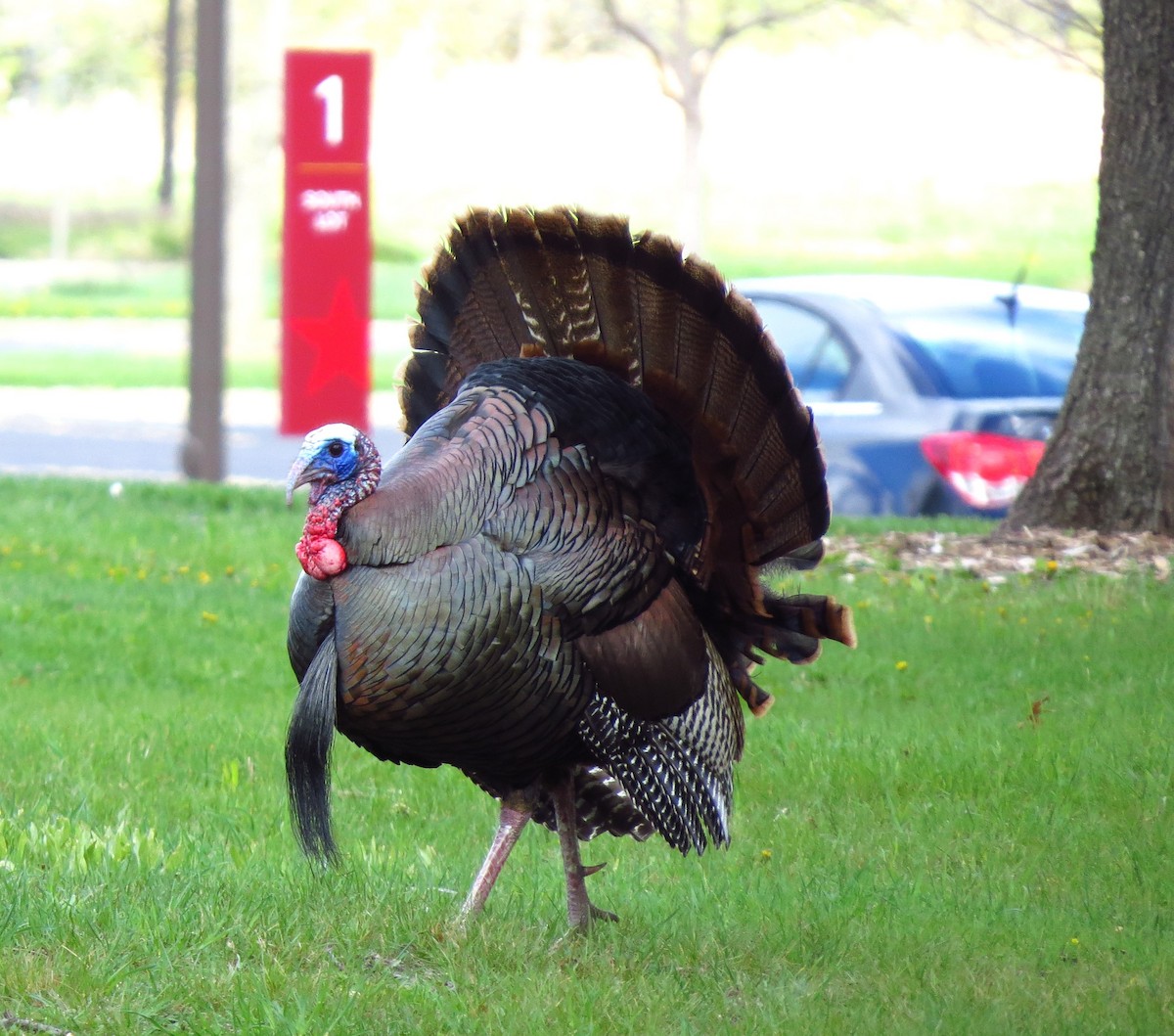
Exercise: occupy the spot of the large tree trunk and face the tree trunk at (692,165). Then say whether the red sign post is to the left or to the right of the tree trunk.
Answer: left

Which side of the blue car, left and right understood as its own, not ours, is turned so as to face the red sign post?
front

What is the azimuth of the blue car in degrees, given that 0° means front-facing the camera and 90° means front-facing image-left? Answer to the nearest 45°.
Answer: approximately 135°

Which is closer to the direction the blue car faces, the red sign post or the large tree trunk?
the red sign post

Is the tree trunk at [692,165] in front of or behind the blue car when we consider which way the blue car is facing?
in front

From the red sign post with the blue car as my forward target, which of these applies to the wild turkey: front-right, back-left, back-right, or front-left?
front-right

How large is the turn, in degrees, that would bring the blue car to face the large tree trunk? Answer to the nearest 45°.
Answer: approximately 180°

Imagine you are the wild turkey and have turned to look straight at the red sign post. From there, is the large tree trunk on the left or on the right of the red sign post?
right

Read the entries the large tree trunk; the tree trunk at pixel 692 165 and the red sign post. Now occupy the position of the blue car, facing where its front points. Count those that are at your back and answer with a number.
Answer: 1

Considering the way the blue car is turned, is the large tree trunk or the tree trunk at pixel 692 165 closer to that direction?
the tree trunk

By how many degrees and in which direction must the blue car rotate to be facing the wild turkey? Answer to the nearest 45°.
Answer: approximately 135° to its left
